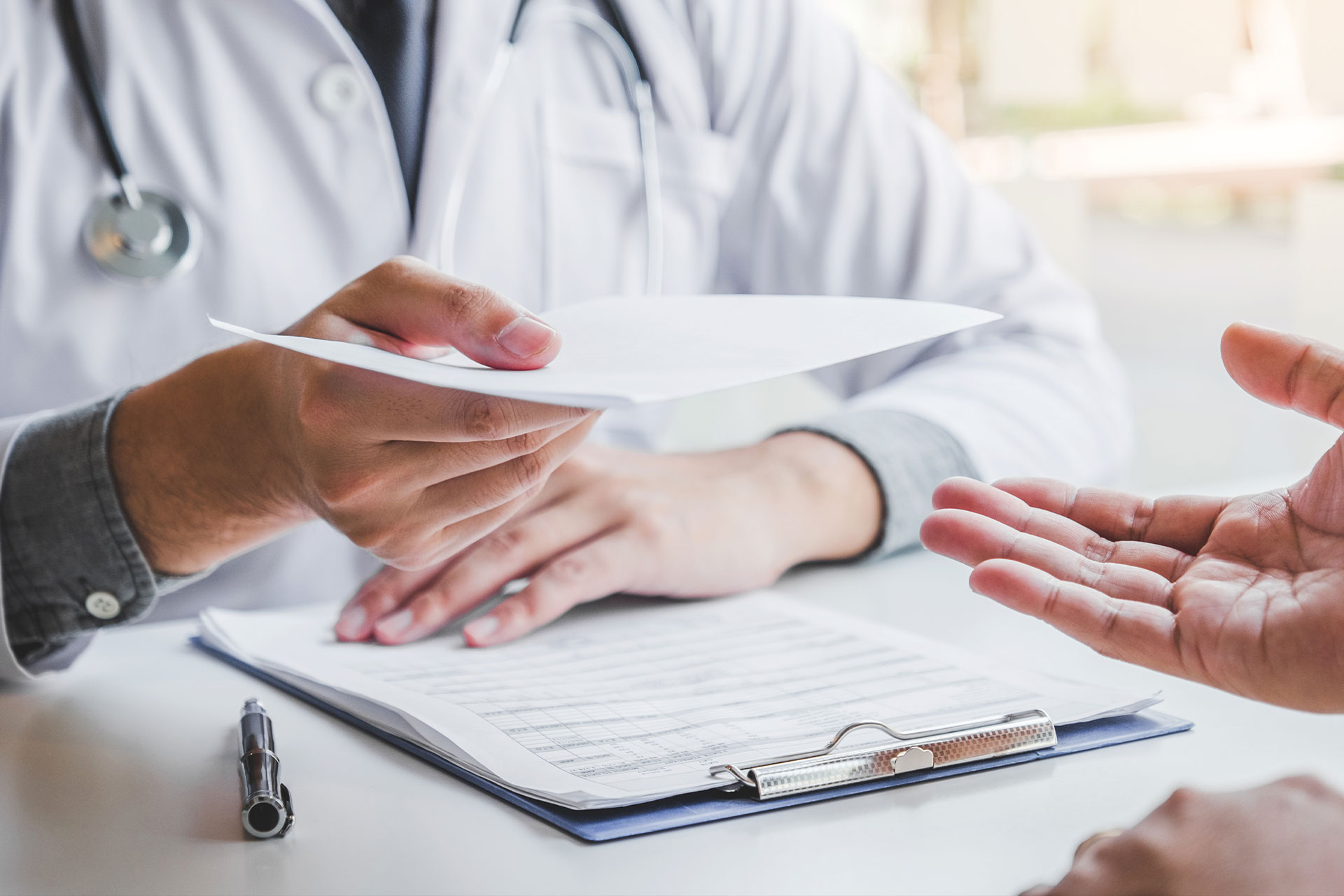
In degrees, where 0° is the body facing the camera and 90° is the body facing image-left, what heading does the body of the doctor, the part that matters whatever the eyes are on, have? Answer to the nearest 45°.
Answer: approximately 0°
